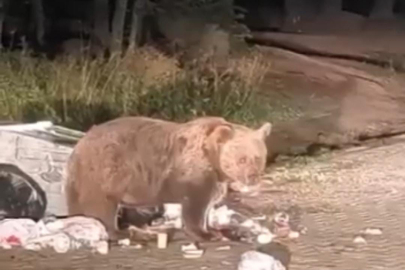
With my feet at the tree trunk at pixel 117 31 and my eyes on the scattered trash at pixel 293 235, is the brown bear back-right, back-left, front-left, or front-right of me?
front-right

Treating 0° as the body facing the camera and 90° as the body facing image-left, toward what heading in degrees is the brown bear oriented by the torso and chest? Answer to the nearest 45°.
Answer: approximately 270°

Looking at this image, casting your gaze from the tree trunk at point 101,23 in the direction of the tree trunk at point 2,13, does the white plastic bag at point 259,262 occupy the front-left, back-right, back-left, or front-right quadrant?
back-left

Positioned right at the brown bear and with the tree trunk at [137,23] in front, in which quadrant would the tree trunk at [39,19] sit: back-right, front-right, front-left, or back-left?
front-left

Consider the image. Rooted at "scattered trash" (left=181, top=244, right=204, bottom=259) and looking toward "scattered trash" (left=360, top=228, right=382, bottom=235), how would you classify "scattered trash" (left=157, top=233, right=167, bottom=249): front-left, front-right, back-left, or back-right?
back-left
